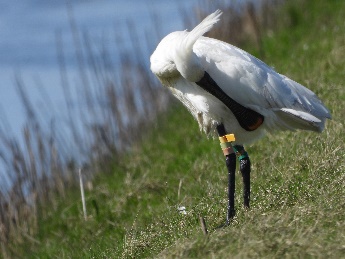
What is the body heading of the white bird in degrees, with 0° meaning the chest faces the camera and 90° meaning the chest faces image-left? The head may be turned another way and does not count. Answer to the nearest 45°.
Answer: approximately 90°
